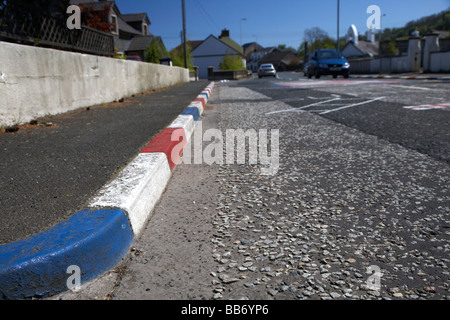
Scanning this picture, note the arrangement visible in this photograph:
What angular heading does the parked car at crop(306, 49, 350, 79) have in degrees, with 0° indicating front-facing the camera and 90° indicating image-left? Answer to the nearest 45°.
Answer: approximately 315°

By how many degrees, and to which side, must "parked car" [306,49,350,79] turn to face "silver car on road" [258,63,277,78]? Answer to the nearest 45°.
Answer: approximately 135° to its left

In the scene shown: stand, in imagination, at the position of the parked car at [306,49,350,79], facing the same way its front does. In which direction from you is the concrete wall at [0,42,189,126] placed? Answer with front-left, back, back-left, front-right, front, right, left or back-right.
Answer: front-right

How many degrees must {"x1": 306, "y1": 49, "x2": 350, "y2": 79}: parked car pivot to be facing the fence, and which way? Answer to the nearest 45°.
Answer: approximately 45° to its right

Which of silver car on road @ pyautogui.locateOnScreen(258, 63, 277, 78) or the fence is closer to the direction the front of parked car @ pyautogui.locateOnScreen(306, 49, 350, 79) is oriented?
the fence

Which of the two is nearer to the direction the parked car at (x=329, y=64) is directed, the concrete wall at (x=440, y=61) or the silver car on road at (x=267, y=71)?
the concrete wall

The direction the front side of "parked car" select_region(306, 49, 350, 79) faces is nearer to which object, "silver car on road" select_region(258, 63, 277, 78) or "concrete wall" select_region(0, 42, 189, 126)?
the concrete wall

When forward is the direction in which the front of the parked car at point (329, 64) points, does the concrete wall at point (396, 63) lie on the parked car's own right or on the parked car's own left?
on the parked car's own left

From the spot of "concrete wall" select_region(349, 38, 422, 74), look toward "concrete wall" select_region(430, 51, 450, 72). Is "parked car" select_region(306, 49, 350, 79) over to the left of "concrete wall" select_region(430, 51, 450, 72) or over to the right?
right

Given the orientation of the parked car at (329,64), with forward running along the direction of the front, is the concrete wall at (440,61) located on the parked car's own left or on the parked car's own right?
on the parked car's own left
